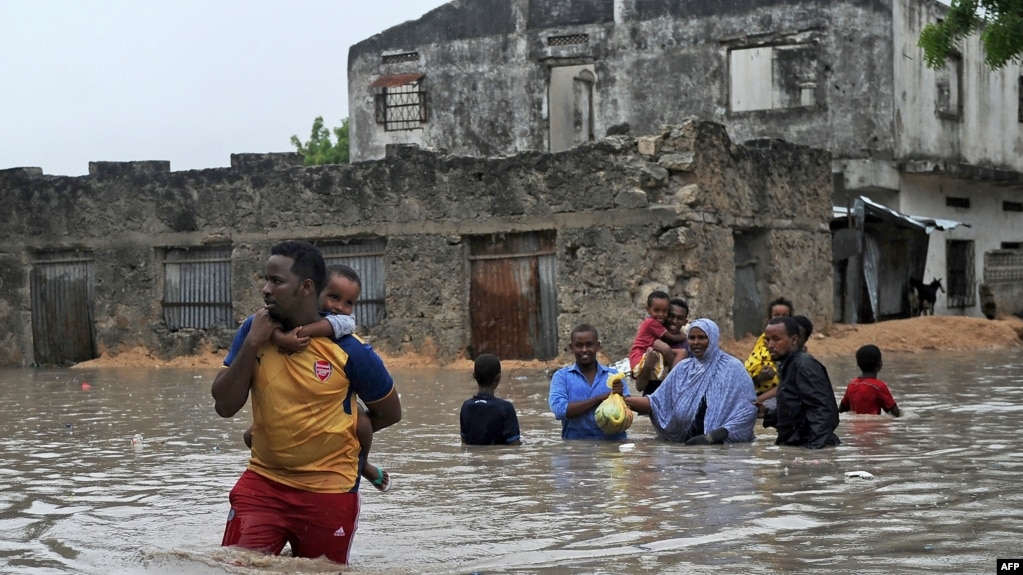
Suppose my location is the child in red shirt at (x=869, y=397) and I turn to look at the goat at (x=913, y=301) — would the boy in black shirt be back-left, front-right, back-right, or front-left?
back-left

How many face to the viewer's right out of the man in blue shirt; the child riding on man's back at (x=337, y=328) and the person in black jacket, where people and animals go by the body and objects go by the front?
0

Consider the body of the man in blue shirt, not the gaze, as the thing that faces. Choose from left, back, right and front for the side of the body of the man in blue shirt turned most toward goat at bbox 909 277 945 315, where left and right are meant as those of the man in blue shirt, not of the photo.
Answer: back

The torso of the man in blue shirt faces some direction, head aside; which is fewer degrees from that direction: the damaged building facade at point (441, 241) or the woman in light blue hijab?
the woman in light blue hijab

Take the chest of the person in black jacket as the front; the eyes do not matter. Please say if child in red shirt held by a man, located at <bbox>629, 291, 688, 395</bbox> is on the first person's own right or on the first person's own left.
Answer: on the first person's own right

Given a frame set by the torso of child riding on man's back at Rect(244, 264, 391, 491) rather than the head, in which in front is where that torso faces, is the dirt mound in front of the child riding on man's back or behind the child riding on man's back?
behind

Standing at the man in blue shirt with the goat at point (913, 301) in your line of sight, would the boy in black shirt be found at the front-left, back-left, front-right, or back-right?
back-left

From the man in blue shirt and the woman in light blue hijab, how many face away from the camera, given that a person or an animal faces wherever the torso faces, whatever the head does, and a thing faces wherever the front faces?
0

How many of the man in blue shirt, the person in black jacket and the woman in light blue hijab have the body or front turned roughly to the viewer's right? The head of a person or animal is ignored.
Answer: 0

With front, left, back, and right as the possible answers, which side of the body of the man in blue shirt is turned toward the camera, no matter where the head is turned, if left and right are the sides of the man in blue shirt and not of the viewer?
front

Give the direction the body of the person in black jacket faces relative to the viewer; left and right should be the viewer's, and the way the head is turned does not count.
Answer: facing the viewer and to the left of the viewer
